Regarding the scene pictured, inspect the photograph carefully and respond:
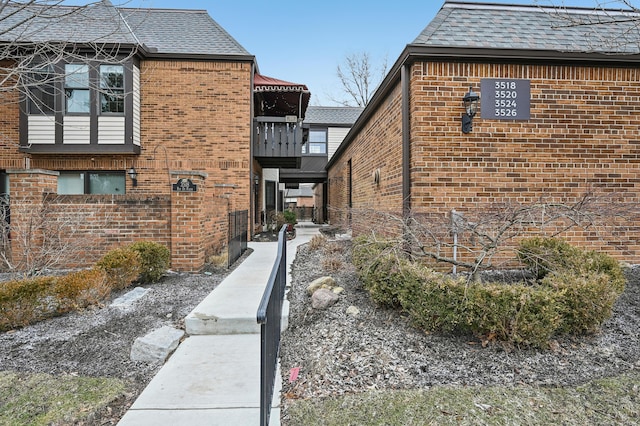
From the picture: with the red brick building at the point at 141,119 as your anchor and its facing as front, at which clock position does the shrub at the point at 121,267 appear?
The shrub is roughly at 12 o'clock from the red brick building.

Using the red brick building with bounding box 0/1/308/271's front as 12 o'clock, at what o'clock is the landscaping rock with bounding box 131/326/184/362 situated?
The landscaping rock is roughly at 12 o'clock from the red brick building.

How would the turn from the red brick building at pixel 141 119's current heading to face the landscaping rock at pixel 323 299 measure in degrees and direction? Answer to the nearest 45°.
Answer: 0° — it already faces it

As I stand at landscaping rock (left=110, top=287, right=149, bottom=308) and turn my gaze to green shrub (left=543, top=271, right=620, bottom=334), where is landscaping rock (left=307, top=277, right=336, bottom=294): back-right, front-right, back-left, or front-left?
front-left

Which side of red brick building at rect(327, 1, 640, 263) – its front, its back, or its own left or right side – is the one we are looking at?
front

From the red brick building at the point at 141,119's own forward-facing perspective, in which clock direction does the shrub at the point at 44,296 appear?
The shrub is roughly at 12 o'clock from the red brick building.

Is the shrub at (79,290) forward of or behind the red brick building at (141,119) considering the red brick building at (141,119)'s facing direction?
forward

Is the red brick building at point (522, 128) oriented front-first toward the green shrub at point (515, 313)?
yes

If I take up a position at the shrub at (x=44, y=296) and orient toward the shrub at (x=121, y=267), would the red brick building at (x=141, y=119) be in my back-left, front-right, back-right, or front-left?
front-left

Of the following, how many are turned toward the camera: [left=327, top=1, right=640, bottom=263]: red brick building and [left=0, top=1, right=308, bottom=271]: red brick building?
2
